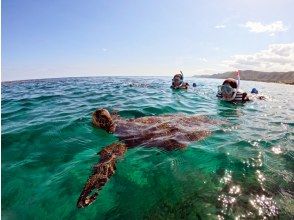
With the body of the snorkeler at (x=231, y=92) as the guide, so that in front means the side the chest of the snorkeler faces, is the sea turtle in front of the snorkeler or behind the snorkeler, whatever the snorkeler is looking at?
in front

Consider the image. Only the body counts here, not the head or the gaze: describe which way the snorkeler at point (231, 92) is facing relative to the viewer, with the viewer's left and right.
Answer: facing the viewer and to the left of the viewer

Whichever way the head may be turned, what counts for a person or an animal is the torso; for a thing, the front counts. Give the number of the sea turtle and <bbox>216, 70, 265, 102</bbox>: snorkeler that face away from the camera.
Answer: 0

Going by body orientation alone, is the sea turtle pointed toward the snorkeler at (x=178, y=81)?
no

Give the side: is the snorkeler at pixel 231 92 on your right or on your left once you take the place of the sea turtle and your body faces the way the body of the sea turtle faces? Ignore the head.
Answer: on your right

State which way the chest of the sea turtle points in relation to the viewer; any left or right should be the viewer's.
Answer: facing to the left of the viewer

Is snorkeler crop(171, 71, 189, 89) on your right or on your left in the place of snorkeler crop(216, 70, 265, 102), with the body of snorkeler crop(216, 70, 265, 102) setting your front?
on your right
